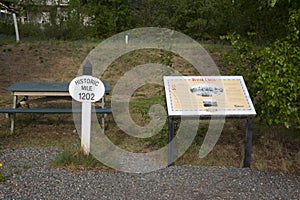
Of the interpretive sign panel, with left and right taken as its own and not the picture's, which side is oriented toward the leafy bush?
left

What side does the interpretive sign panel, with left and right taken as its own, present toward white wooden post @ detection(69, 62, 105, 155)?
right

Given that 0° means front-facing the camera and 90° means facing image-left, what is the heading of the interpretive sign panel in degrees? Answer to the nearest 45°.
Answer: approximately 0°
